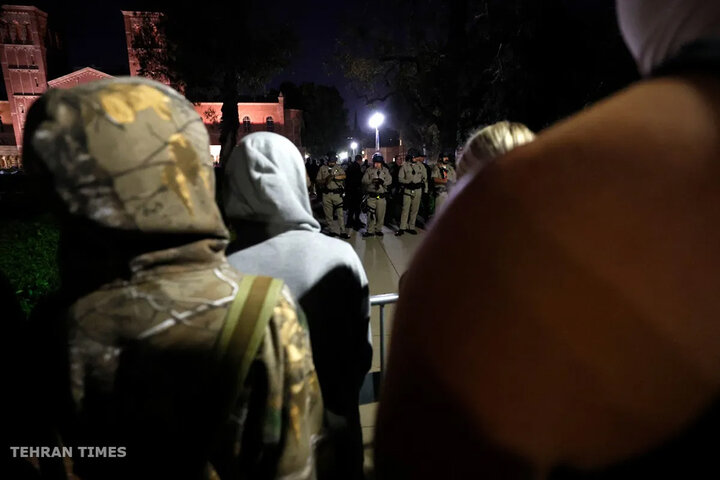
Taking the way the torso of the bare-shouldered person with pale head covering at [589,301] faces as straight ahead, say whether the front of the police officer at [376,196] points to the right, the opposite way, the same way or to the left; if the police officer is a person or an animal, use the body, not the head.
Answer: the opposite way

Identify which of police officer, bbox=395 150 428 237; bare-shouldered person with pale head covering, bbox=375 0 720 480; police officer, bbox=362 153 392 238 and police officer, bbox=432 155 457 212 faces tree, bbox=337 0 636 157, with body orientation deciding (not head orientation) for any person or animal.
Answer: the bare-shouldered person with pale head covering

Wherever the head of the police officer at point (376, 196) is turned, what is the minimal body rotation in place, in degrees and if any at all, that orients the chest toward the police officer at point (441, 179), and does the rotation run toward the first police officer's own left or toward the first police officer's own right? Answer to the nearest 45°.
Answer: approximately 135° to the first police officer's own left

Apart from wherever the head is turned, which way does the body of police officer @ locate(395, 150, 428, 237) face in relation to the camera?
toward the camera

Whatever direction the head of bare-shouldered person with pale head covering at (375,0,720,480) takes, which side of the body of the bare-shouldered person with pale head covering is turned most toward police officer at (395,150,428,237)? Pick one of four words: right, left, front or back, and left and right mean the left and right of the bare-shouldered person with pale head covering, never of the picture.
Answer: front

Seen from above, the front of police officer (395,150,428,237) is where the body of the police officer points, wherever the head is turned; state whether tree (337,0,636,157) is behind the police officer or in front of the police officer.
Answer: behind

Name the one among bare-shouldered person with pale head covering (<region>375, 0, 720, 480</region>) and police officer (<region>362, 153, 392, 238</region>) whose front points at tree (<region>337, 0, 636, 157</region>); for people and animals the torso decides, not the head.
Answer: the bare-shouldered person with pale head covering

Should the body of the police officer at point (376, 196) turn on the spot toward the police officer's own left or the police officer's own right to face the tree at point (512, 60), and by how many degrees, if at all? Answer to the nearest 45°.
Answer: approximately 135° to the police officer's own left

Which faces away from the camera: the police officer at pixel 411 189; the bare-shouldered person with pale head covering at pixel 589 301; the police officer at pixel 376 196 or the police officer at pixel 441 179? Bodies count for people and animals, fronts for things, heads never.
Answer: the bare-shouldered person with pale head covering

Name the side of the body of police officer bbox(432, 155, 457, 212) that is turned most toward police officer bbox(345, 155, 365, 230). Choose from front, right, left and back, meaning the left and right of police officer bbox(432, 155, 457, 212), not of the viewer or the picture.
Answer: right

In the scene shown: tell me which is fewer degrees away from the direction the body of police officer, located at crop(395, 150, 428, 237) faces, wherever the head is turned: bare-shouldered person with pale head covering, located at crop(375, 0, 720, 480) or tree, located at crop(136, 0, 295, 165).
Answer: the bare-shouldered person with pale head covering

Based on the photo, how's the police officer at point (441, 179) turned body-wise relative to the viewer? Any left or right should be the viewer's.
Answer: facing the viewer

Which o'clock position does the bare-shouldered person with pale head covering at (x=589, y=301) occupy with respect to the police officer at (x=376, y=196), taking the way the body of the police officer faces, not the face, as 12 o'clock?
The bare-shouldered person with pale head covering is roughly at 12 o'clock from the police officer.

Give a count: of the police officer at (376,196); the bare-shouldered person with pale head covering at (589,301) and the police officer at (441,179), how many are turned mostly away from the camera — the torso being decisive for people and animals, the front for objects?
1

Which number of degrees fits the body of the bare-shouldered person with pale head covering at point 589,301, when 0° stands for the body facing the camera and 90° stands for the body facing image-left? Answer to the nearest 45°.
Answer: approximately 180°
